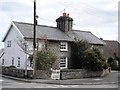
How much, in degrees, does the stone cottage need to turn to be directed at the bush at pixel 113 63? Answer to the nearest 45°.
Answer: approximately 90° to its left

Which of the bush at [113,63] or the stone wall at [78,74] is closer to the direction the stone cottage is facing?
the stone wall

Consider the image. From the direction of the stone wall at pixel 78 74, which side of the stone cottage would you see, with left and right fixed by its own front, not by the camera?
front

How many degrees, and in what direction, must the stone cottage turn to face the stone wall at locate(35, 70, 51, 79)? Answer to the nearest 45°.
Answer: approximately 45° to its right

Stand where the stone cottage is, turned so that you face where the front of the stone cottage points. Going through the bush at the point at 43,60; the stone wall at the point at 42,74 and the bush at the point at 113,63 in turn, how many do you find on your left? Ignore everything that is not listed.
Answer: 1

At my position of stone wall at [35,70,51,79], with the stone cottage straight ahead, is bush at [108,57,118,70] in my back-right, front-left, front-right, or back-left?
front-right
